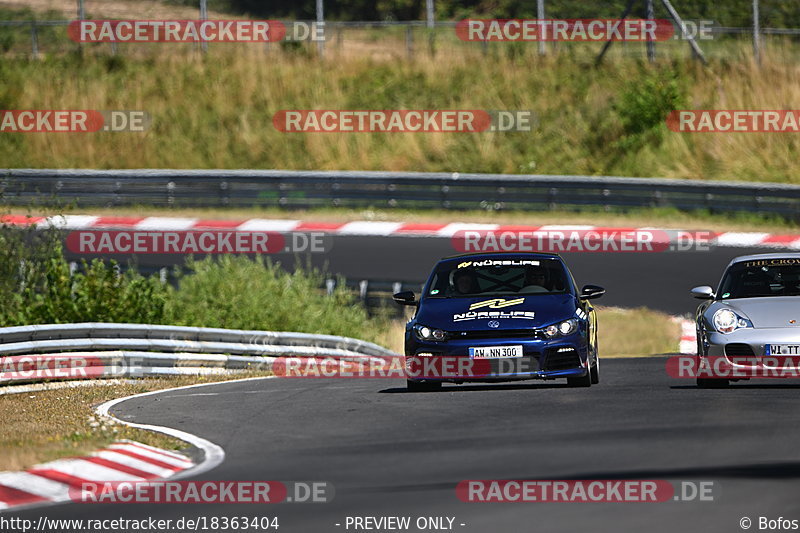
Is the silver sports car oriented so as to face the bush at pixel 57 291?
no

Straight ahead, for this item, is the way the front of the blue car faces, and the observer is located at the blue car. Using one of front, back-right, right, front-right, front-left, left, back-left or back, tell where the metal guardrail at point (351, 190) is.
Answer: back

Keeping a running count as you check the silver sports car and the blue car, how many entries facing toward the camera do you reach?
2

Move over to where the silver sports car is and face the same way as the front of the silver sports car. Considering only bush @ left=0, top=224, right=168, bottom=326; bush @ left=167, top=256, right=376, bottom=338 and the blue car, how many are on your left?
0

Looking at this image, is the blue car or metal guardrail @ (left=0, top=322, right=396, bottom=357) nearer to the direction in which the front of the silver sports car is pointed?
the blue car

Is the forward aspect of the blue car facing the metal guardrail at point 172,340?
no

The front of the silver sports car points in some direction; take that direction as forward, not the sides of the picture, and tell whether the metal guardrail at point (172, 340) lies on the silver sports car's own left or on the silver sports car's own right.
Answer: on the silver sports car's own right

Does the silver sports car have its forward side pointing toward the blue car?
no

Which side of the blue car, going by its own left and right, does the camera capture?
front

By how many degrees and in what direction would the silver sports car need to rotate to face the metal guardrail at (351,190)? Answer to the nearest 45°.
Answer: approximately 135° to its right

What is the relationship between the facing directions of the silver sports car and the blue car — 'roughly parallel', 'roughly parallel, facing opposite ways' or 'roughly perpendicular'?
roughly parallel

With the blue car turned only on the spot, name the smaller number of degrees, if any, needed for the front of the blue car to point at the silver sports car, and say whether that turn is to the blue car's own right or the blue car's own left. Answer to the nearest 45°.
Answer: approximately 90° to the blue car's own left

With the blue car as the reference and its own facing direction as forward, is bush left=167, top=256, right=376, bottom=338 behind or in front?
behind

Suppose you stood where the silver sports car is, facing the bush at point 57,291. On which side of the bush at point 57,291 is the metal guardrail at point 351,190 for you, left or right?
right

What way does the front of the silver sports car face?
toward the camera
